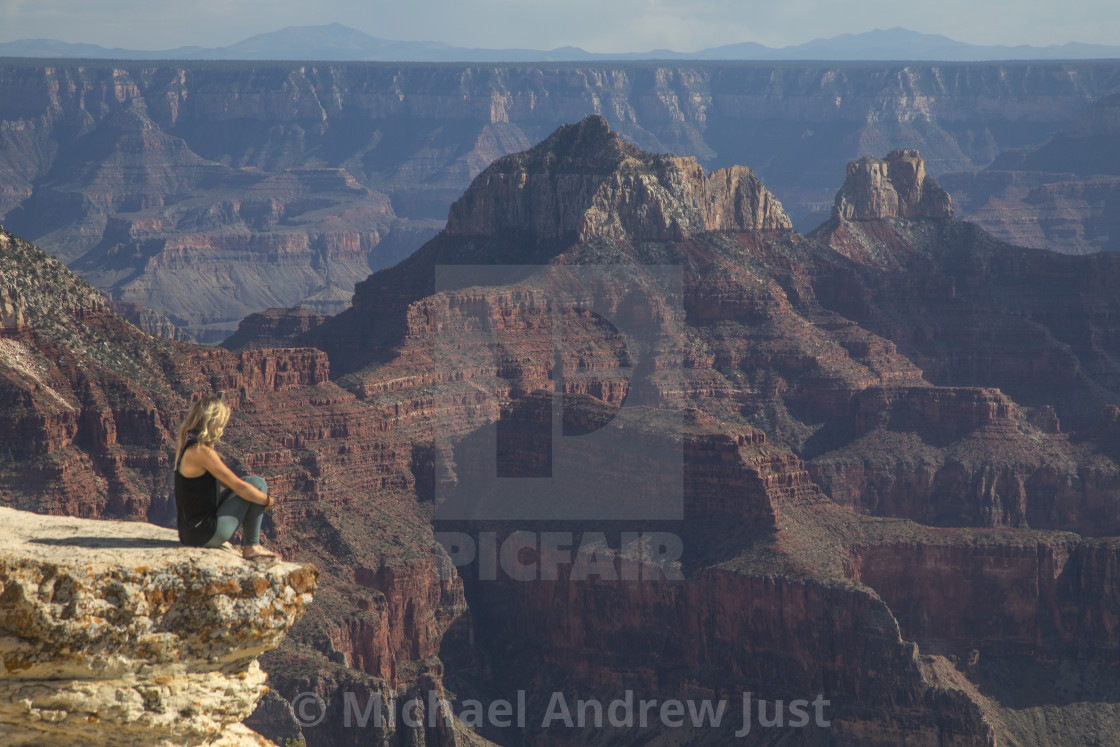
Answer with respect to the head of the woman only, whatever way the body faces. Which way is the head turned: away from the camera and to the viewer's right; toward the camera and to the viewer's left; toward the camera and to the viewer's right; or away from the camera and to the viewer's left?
away from the camera and to the viewer's right

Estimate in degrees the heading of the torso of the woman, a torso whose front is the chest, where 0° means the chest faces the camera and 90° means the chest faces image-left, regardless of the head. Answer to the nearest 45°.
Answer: approximately 270°
